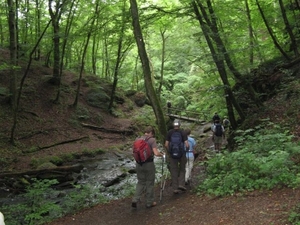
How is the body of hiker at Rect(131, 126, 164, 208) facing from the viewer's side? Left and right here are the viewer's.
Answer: facing away from the viewer and to the right of the viewer

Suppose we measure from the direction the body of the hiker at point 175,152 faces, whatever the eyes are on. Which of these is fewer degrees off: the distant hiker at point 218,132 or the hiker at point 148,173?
the distant hiker

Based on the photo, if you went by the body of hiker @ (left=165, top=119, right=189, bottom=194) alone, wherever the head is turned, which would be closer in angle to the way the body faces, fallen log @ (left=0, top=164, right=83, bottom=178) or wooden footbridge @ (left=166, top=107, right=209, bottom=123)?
the wooden footbridge

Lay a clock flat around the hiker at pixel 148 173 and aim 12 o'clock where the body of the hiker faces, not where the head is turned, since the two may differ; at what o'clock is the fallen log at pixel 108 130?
The fallen log is roughly at 10 o'clock from the hiker.

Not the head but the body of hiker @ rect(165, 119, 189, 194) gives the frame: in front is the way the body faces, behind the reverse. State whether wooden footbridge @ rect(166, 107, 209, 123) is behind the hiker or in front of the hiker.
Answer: in front

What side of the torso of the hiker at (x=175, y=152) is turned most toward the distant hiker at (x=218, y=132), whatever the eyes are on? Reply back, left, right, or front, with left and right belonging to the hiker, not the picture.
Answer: front

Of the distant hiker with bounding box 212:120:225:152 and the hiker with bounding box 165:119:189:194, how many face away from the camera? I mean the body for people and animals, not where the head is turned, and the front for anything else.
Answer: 2

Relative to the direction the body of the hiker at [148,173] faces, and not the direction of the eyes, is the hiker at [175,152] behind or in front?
in front

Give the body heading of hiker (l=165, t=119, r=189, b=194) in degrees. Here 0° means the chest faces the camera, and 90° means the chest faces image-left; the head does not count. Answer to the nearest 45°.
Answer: approximately 180°

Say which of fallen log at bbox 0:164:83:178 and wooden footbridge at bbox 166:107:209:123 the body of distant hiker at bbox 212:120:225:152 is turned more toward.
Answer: the wooden footbridge

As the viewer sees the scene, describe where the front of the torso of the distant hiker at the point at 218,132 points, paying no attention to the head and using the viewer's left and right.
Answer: facing away from the viewer

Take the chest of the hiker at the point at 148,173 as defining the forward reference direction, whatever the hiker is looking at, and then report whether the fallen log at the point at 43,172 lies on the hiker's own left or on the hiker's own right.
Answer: on the hiker's own left

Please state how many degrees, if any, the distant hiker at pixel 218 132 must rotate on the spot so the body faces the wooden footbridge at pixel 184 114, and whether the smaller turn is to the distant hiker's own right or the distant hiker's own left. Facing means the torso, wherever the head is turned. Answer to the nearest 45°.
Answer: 0° — they already face it
